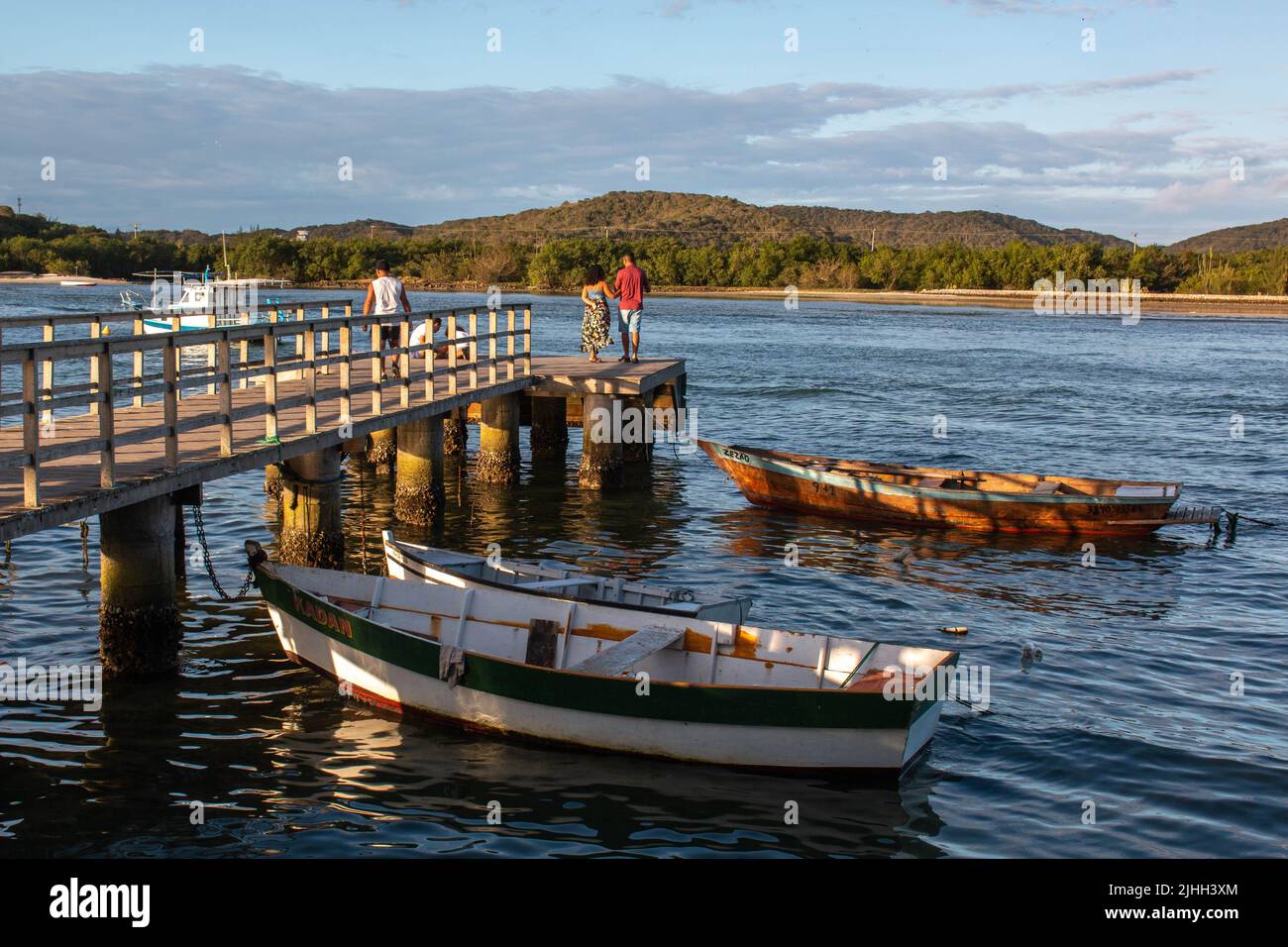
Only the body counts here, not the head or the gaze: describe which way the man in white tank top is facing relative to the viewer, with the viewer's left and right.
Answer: facing away from the viewer

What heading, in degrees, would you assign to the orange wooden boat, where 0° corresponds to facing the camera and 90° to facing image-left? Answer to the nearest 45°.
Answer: approximately 90°

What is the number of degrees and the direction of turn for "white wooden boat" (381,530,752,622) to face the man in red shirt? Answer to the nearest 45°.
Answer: approximately 45° to its right

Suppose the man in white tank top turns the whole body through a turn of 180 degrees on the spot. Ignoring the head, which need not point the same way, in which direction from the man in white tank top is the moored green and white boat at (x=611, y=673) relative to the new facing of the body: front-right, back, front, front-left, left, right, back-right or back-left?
front

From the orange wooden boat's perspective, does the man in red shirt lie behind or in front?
in front

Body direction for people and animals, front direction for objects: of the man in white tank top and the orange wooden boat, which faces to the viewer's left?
the orange wooden boat

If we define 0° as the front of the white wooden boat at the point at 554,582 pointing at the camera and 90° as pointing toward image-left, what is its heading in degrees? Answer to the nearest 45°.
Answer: approximately 135°

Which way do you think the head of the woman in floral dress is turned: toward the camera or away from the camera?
away from the camera

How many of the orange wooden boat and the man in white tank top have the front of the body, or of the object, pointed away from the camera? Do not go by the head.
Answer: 1

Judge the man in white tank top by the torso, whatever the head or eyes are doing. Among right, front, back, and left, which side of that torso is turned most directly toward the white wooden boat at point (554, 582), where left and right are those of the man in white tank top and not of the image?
back
